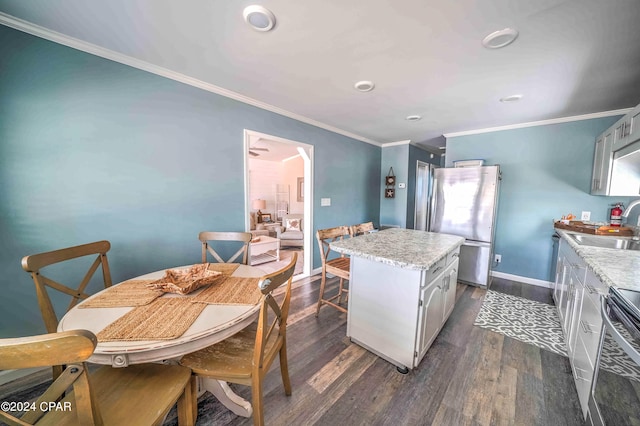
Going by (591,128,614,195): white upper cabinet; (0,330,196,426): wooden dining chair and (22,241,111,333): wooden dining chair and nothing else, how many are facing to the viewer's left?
1

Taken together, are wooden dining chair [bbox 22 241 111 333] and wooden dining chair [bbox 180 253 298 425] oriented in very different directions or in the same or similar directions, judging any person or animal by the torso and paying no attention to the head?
very different directions

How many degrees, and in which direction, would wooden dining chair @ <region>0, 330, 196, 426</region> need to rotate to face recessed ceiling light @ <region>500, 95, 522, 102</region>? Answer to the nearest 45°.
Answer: approximately 45° to its right

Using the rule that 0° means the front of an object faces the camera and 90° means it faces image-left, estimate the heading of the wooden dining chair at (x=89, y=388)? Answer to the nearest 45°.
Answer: approximately 225°

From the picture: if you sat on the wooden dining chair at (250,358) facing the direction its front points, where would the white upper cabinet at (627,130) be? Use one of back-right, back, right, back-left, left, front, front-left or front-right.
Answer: back-right

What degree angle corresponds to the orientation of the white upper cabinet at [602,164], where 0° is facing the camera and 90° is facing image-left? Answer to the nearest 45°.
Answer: approximately 90°

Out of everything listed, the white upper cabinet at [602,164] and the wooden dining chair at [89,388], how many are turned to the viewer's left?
1

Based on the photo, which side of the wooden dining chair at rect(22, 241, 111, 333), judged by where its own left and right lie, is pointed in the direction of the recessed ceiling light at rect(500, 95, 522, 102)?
front

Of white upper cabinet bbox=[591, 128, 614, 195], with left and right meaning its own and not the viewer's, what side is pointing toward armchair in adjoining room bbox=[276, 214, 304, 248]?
front

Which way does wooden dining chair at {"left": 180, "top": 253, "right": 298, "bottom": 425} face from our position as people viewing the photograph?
facing away from the viewer and to the left of the viewer

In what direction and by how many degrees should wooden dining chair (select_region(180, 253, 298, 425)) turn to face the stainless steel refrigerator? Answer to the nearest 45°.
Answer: approximately 135° to its right

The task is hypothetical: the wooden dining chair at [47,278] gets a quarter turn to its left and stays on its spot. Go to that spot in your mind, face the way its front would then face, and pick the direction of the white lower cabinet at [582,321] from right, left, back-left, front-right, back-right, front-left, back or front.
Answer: right

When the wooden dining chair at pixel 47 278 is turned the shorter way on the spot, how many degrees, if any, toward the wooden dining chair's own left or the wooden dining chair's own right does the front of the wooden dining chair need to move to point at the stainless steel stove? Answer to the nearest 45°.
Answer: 0° — it already faces it

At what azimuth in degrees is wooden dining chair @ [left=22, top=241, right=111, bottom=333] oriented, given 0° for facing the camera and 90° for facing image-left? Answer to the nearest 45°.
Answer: approximately 315°

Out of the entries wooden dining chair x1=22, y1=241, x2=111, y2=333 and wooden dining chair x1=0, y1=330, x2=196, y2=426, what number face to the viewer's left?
0

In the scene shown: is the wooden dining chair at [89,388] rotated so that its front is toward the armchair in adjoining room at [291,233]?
yes
